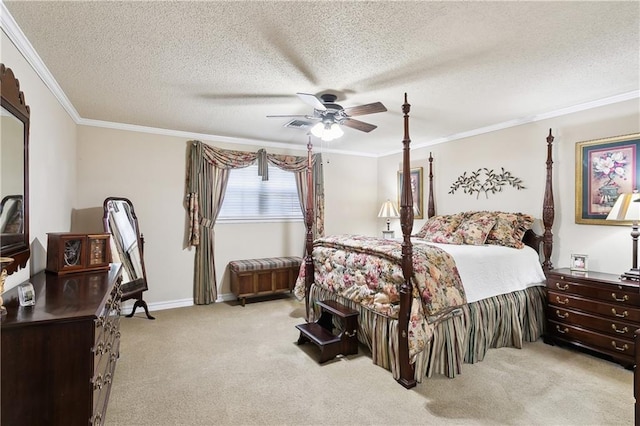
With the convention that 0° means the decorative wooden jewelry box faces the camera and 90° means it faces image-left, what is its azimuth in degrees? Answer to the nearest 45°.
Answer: approximately 315°

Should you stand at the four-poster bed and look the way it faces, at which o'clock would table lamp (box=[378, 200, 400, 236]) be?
The table lamp is roughly at 4 o'clock from the four-poster bed.

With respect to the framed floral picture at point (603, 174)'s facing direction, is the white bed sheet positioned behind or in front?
in front

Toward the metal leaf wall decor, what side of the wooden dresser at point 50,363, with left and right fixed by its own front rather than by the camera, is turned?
front

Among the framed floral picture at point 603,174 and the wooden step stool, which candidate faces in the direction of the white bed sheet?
the framed floral picture

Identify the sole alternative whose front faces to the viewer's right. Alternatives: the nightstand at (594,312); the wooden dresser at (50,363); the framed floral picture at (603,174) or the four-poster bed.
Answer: the wooden dresser

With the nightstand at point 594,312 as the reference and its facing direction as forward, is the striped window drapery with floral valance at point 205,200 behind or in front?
in front

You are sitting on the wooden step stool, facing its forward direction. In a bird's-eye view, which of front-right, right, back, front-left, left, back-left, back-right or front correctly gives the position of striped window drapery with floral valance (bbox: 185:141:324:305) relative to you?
right

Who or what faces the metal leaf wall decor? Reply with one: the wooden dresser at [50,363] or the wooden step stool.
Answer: the wooden dresser

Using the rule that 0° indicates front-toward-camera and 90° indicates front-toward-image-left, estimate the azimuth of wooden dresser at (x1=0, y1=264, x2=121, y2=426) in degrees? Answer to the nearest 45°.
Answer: approximately 270°

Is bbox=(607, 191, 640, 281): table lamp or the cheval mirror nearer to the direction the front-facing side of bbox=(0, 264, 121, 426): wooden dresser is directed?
the table lamp

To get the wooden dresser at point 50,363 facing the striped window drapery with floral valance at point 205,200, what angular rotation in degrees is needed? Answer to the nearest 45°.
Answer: approximately 45° to its left

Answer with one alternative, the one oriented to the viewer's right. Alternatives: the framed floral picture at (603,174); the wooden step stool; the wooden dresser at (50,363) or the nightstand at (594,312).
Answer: the wooden dresser
